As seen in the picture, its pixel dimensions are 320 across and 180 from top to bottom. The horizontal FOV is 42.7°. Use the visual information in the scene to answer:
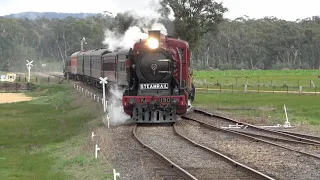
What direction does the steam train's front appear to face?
toward the camera

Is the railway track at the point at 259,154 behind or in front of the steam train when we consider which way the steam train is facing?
in front

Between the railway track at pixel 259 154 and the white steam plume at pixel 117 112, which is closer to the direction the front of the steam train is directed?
the railway track
